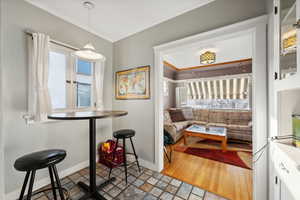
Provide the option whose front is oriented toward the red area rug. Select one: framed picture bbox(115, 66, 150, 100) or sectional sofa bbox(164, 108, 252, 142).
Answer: the sectional sofa

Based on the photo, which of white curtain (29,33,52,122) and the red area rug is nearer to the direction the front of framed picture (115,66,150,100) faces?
the white curtain

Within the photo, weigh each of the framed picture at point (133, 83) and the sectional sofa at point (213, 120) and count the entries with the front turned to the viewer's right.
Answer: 0

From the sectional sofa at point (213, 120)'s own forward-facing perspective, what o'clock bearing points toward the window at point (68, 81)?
The window is roughly at 1 o'clock from the sectional sofa.

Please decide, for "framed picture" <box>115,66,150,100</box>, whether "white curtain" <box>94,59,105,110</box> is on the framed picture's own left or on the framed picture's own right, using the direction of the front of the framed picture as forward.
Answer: on the framed picture's own right

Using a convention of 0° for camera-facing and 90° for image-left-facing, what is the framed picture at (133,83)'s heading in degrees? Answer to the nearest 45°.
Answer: approximately 45°

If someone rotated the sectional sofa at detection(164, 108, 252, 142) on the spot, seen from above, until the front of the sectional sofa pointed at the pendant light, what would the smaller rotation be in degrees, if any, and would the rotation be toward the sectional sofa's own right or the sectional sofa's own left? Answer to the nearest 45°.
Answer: approximately 45° to the sectional sofa's own right

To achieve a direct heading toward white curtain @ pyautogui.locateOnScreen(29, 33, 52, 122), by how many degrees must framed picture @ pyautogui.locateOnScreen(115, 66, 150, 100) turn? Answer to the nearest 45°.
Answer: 0° — it already faces it

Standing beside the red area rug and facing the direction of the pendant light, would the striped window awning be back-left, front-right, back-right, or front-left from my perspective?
back-right

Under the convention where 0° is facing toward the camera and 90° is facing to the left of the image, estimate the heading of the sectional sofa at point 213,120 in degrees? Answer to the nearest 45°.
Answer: approximately 0°

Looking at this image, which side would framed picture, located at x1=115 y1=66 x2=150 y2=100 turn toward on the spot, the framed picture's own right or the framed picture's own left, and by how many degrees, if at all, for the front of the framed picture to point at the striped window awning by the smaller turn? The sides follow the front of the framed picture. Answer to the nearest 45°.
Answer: approximately 180°

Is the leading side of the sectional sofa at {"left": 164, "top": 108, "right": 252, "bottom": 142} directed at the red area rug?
yes

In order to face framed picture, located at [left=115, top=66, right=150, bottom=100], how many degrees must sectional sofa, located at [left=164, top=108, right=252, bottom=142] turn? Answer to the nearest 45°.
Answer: approximately 45° to its right
